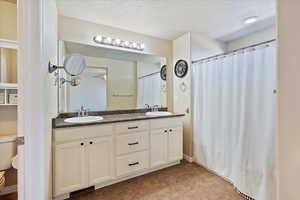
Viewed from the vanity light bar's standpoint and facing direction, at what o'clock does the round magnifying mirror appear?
The round magnifying mirror is roughly at 3 o'clock from the vanity light bar.

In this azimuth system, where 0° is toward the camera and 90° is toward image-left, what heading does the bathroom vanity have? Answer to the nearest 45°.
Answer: approximately 315°

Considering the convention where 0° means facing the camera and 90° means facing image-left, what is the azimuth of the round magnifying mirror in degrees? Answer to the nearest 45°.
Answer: approximately 0°

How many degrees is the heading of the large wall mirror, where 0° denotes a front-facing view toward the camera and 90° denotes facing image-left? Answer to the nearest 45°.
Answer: approximately 315°

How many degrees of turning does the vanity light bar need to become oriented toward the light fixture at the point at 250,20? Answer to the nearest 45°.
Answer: approximately 45° to its left

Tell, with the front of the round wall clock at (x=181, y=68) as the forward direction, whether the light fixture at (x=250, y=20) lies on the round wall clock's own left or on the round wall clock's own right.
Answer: on the round wall clock's own left

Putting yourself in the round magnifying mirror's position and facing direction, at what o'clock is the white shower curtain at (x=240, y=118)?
The white shower curtain is roughly at 10 o'clock from the round magnifying mirror.
